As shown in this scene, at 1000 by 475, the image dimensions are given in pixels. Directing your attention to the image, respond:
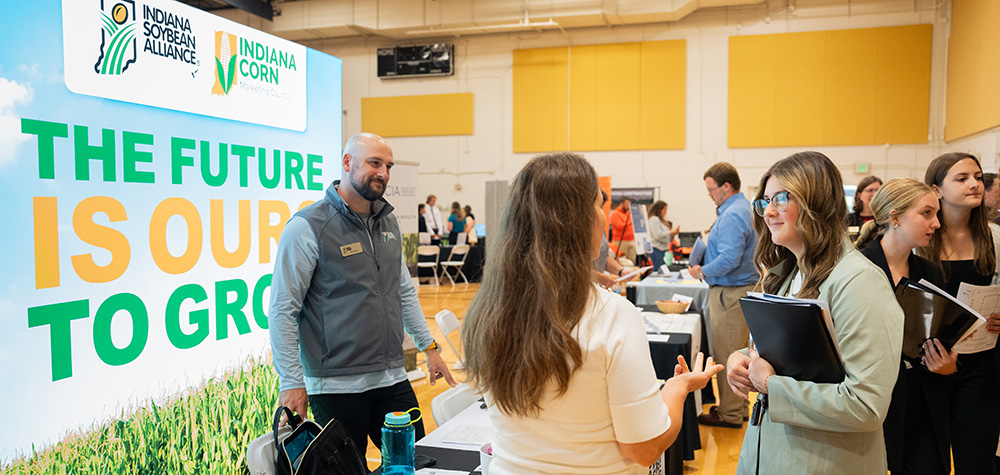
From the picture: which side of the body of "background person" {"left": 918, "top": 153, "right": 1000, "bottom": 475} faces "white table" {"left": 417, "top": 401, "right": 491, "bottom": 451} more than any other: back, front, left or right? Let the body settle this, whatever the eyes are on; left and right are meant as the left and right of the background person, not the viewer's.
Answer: right

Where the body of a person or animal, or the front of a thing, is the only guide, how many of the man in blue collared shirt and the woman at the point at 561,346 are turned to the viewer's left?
1

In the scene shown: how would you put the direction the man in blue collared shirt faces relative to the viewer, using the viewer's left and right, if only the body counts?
facing to the left of the viewer

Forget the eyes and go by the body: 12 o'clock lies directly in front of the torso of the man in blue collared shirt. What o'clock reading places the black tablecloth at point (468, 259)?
The black tablecloth is roughly at 2 o'clock from the man in blue collared shirt.

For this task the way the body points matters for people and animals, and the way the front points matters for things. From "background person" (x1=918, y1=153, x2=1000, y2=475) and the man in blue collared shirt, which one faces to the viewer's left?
the man in blue collared shirt

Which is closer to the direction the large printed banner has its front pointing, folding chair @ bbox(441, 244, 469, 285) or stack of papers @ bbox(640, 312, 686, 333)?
the stack of papers

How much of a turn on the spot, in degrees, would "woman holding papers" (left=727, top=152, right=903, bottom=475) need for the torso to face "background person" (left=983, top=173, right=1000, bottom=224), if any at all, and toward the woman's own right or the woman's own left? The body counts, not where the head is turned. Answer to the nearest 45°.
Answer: approximately 135° to the woman's own right

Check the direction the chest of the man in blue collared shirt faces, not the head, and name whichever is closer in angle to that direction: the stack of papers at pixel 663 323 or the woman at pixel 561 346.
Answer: the stack of papers

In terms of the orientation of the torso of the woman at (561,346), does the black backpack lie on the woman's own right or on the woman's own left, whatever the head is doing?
on the woman's own left
